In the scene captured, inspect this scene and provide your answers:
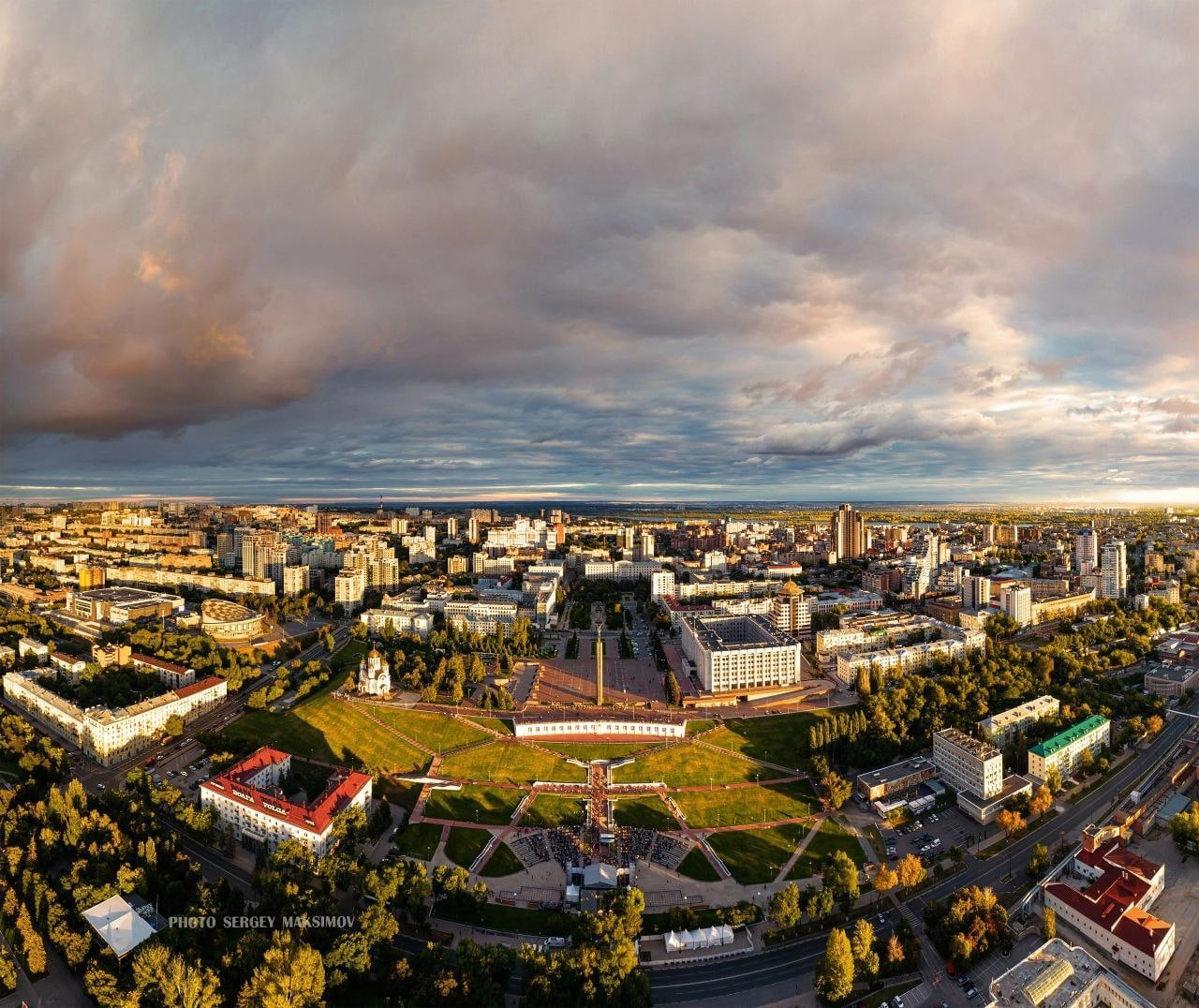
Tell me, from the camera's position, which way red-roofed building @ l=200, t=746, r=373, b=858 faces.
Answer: facing the viewer and to the left of the viewer

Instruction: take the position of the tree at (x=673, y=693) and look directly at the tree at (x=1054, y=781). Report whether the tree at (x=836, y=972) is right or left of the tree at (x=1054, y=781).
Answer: right

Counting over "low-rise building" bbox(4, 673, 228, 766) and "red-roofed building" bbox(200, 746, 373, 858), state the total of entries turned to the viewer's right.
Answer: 0

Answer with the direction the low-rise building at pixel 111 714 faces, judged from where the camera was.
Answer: facing the viewer

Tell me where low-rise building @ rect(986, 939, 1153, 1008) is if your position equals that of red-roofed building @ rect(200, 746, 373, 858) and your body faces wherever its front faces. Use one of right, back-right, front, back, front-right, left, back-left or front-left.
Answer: left

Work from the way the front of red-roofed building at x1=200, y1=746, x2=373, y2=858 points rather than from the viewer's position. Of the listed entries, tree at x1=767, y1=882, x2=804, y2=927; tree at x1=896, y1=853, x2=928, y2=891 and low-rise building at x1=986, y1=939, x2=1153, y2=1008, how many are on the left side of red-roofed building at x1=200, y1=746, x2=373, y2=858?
3

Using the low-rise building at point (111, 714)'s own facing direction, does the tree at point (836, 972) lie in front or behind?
in front

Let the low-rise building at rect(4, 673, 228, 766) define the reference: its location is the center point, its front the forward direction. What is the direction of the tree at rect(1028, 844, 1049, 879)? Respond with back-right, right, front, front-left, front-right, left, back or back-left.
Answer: front-left

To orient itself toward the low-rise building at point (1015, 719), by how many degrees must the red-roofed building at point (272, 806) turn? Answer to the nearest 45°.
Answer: approximately 135° to its left

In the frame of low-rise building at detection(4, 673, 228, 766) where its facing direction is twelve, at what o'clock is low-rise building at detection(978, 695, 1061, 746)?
low-rise building at detection(978, 695, 1061, 746) is roughly at 10 o'clock from low-rise building at detection(4, 673, 228, 766).

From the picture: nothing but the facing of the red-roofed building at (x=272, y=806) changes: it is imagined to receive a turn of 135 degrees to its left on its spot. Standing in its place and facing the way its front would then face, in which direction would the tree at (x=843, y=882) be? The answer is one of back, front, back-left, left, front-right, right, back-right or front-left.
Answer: front-right

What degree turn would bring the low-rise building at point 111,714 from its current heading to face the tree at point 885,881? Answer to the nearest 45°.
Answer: approximately 45° to its left

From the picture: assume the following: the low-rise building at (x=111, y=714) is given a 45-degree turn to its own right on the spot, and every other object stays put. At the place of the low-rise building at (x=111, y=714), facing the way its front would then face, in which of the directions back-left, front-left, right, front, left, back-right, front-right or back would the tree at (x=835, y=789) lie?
left

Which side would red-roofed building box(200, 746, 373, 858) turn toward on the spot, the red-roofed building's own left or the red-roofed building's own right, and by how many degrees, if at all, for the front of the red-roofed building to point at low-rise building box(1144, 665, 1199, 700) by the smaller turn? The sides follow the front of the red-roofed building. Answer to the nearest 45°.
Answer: approximately 135° to the red-roofed building's own left

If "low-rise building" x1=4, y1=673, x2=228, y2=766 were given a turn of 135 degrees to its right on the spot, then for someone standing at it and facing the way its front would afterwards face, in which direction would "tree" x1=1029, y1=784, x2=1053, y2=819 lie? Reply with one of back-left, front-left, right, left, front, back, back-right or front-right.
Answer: back

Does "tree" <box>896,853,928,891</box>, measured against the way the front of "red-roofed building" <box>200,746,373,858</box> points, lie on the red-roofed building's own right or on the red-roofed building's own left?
on the red-roofed building's own left

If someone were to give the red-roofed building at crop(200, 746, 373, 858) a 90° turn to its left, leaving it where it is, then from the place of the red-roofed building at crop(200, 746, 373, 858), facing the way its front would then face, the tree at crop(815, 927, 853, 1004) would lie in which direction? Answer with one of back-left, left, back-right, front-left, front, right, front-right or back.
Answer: front
